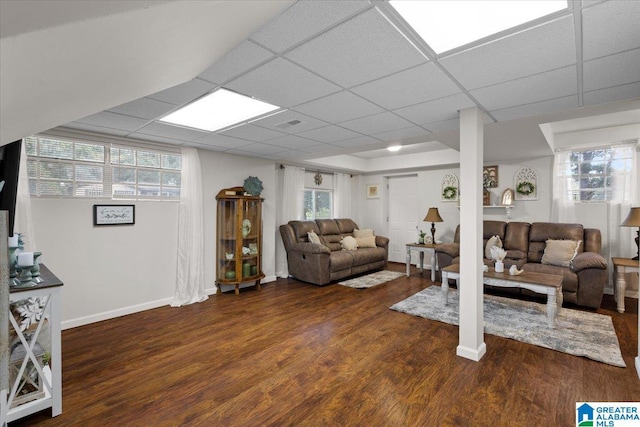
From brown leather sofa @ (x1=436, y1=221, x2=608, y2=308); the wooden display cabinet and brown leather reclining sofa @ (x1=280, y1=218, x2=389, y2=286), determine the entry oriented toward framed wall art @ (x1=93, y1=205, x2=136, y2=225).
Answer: the brown leather sofa @ (x1=436, y1=221, x2=608, y2=308)

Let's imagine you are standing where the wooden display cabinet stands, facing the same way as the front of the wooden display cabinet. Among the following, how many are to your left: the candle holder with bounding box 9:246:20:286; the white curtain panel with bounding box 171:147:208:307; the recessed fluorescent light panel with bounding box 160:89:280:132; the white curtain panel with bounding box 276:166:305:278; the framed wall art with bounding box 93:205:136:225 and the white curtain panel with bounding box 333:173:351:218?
2

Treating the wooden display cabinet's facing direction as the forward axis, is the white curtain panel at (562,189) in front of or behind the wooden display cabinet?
in front

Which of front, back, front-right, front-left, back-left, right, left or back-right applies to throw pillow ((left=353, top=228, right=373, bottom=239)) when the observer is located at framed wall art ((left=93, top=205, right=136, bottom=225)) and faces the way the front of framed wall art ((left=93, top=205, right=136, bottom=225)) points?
left

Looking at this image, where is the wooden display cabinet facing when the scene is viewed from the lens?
facing the viewer and to the right of the viewer

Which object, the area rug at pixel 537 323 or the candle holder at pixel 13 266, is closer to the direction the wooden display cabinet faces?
the area rug

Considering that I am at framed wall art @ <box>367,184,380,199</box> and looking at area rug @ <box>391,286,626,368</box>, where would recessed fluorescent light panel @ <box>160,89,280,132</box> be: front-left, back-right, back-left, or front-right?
front-right

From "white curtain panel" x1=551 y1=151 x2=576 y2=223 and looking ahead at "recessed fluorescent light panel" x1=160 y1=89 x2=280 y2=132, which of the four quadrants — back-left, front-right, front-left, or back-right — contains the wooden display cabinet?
front-right

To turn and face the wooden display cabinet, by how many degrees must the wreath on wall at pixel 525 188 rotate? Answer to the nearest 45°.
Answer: approximately 45° to its right

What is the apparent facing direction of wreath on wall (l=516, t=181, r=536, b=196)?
toward the camera

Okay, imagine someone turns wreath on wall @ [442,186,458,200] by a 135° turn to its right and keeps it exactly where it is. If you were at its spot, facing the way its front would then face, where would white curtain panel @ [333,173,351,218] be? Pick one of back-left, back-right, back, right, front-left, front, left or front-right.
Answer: front-left

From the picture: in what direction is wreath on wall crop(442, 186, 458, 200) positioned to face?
toward the camera

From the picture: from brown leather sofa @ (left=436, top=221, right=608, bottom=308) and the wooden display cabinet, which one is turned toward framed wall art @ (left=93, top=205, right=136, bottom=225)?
the brown leather sofa

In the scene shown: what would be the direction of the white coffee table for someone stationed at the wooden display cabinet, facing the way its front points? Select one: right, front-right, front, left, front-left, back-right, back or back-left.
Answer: front
